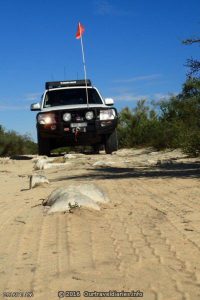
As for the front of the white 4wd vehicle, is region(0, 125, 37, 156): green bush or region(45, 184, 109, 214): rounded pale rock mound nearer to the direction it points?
the rounded pale rock mound

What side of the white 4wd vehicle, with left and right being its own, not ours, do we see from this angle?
front

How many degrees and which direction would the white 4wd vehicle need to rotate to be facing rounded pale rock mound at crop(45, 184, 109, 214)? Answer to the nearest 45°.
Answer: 0° — it already faces it

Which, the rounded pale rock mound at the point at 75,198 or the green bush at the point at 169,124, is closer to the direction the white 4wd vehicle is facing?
the rounded pale rock mound
